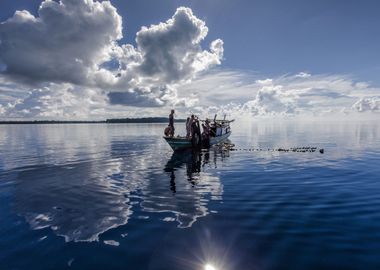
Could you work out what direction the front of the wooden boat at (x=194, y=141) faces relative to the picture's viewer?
facing the viewer and to the left of the viewer
